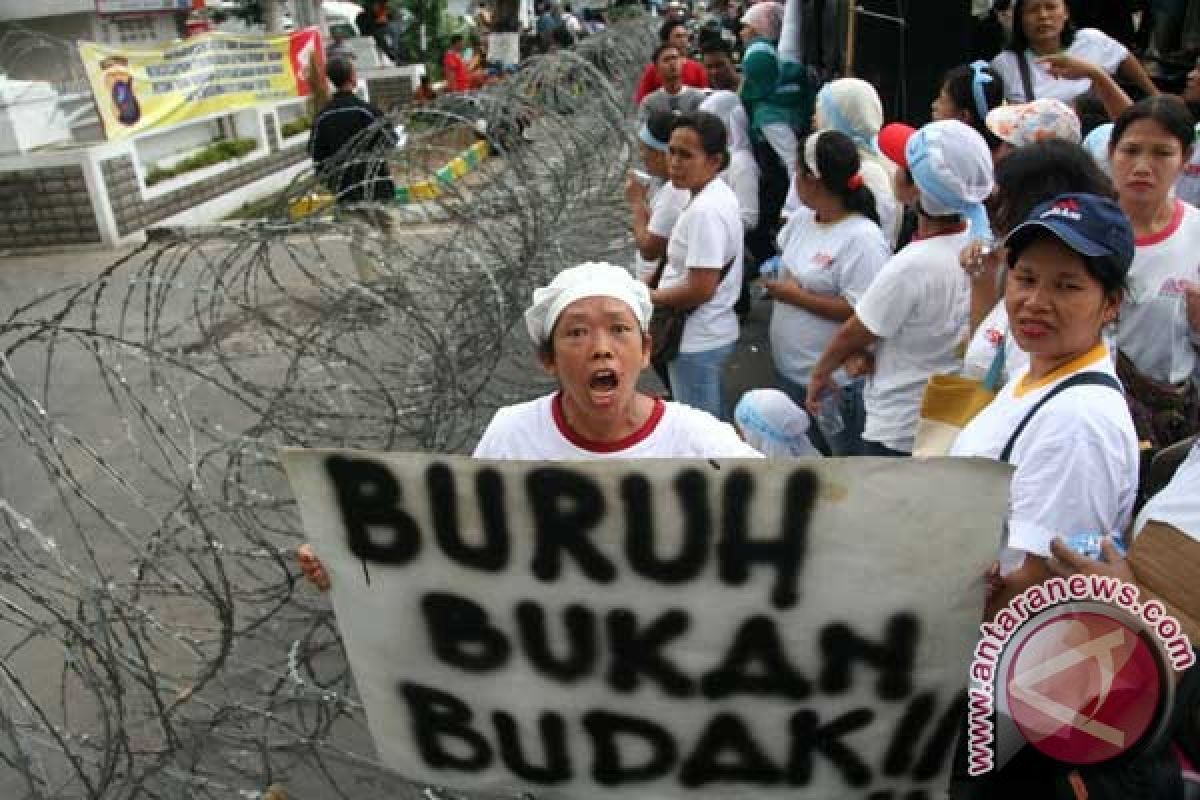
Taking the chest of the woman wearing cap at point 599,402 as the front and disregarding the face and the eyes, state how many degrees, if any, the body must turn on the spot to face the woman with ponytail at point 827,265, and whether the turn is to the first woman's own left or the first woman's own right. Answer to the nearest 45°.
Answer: approximately 135° to the first woman's own left

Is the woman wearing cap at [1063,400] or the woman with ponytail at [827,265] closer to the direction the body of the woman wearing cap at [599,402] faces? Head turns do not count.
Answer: the woman wearing cap

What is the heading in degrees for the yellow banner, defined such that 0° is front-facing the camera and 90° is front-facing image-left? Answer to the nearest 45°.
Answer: approximately 0°

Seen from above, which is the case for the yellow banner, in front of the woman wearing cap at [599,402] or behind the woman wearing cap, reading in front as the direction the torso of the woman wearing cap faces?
behind

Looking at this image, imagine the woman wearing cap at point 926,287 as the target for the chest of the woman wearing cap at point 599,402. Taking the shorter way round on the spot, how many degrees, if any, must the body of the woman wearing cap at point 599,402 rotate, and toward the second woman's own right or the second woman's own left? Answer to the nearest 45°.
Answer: approximately 135° to the second woman's own left

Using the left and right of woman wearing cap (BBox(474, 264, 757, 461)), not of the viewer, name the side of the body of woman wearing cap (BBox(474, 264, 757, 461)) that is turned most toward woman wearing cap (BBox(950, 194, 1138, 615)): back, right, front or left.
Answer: left

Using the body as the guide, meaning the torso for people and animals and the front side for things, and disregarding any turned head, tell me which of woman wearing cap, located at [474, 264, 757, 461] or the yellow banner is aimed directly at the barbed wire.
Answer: the yellow banner

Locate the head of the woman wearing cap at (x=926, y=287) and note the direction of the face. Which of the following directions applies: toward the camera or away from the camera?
away from the camera

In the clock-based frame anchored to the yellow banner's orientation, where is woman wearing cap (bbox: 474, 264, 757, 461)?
The woman wearing cap is roughly at 12 o'clock from the yellow banner.

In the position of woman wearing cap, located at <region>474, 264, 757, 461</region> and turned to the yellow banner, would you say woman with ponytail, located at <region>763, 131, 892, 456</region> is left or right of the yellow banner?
right
